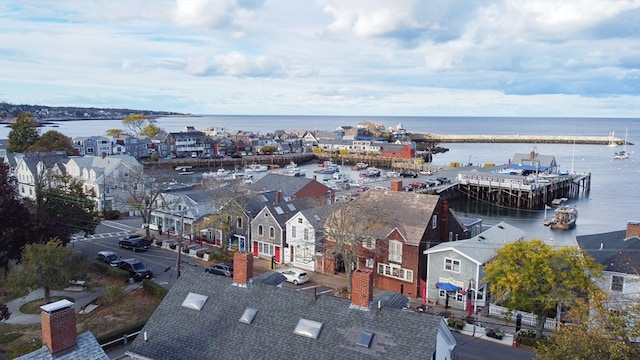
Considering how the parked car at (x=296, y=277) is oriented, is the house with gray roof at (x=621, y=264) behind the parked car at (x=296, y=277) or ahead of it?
behind

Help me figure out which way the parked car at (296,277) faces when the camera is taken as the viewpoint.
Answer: facing away from the viewer and to the left of the viewer

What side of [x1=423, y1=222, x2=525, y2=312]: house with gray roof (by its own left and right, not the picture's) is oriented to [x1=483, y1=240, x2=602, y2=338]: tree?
left

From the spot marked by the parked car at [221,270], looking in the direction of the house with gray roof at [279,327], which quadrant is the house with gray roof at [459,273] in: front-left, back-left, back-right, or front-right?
front-left

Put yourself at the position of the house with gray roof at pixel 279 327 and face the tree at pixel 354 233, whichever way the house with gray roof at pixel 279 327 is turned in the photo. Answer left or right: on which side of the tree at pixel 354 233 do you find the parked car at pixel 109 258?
left

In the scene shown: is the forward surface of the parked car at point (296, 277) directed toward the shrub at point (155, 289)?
no

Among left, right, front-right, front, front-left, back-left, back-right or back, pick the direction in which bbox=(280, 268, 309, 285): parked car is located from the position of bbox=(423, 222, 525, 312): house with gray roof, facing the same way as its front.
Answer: front-right

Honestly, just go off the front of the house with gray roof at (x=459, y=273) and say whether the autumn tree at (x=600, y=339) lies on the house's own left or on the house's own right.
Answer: on the house's own left

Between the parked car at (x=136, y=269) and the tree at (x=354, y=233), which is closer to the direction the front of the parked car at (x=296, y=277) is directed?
the parked car

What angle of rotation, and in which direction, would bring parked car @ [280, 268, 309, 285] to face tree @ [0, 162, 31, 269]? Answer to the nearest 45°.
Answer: approximately 45° to its left

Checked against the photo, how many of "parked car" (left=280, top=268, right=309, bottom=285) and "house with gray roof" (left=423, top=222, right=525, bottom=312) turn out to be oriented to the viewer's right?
0

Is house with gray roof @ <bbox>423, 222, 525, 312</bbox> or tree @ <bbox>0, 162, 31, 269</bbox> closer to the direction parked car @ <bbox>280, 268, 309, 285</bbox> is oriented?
the tree

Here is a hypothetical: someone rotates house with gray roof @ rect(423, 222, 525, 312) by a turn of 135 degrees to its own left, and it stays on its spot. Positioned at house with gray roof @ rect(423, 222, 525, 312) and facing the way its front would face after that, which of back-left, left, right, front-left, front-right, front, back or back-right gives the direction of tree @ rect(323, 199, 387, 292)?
back

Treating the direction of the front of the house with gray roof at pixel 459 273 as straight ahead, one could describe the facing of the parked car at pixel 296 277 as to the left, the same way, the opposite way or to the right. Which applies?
to the right

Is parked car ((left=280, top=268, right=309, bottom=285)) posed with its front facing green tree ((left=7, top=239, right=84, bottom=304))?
no

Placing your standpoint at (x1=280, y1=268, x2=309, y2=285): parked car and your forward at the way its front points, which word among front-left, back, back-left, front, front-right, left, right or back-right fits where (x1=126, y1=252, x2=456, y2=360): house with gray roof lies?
back-left

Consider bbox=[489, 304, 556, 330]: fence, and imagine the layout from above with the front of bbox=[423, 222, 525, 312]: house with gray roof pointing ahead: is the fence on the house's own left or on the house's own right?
on the house's own left

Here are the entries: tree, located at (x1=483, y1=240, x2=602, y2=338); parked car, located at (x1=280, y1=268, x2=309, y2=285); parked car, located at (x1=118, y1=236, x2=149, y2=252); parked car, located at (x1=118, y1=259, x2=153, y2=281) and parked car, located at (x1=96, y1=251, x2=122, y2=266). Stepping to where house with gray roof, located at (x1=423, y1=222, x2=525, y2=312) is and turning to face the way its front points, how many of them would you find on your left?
1

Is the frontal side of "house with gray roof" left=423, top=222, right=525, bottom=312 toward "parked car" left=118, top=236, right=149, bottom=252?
no
